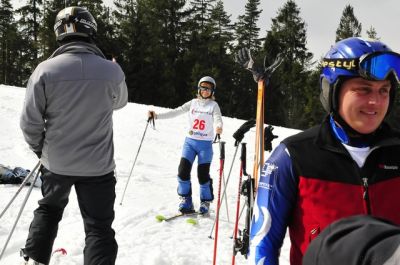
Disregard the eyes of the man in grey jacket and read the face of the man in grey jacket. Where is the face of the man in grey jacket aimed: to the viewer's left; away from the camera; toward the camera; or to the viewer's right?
away from the camera

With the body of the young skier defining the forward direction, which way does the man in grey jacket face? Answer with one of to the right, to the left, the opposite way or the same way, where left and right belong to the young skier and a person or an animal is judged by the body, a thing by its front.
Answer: the opposite way

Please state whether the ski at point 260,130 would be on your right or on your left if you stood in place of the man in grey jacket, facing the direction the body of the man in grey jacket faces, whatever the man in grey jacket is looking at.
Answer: on your right

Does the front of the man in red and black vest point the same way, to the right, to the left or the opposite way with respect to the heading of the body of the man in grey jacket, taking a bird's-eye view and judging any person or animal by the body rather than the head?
the opposite way

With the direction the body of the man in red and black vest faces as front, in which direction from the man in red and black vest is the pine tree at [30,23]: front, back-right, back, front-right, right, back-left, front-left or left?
back

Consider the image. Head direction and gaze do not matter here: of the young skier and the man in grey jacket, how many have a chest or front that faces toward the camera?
1

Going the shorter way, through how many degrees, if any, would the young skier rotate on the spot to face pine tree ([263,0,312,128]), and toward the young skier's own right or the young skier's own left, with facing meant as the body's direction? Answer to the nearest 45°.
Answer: approximately 180°

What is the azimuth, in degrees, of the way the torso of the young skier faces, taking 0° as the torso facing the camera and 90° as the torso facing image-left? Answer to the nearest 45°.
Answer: approximately 0°

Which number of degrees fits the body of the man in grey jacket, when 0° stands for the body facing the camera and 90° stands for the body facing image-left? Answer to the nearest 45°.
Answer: approximately 180°
